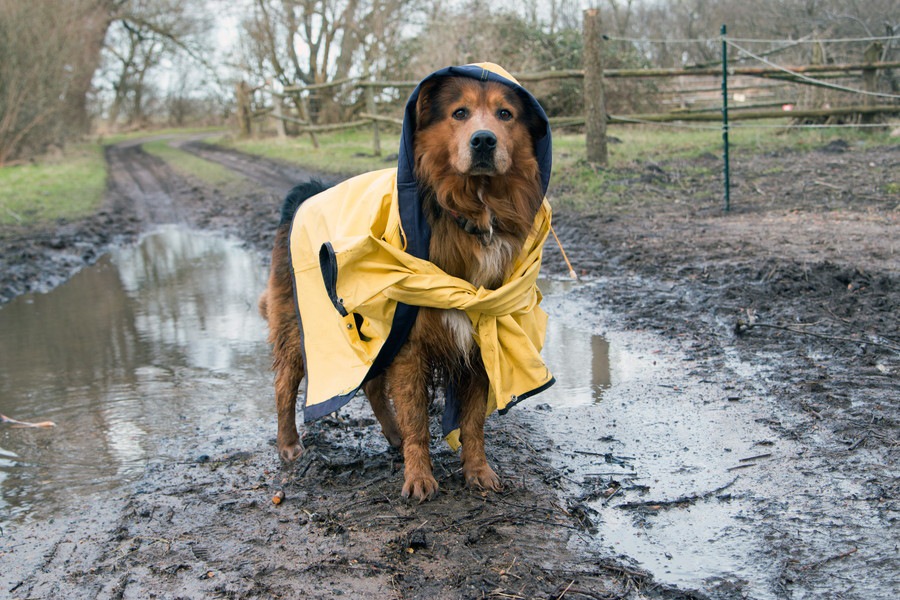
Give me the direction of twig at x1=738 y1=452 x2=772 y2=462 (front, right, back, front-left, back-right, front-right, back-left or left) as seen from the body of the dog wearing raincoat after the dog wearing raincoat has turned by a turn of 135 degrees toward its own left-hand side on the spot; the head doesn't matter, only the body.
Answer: right

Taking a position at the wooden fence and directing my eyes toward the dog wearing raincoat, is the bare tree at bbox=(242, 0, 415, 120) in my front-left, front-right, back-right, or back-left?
back-right

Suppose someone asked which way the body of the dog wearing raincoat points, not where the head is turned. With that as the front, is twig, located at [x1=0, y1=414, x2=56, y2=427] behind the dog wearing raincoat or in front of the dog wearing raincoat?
behind

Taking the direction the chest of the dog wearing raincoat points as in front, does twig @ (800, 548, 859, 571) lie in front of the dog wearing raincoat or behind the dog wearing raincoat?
in front

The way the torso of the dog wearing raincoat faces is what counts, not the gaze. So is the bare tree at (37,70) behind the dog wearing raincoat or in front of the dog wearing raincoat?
behind

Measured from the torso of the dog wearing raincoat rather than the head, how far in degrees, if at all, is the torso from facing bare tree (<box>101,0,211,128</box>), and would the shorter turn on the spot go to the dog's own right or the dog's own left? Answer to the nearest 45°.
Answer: approximately 135° to the dog's own left

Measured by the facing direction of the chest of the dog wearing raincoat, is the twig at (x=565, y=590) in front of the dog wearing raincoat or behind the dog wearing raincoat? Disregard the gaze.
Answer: in front

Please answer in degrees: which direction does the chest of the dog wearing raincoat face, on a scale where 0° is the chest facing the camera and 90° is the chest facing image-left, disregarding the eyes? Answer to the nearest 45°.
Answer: approximately 315°

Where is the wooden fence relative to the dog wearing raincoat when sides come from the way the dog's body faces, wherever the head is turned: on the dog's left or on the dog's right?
on the dog's left
